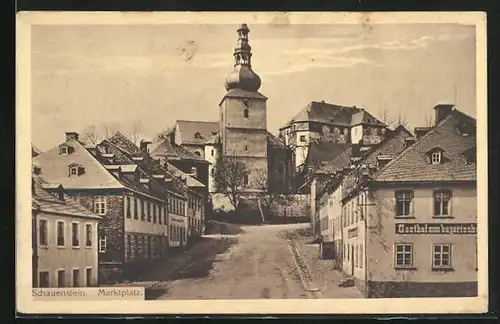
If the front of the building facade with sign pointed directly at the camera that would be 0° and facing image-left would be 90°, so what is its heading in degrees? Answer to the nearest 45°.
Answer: approximately 0°

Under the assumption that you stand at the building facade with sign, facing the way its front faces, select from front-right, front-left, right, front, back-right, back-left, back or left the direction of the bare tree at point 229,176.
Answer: right

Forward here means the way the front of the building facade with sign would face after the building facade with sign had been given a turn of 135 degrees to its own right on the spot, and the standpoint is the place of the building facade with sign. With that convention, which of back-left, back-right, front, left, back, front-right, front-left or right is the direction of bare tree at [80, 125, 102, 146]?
front-left
